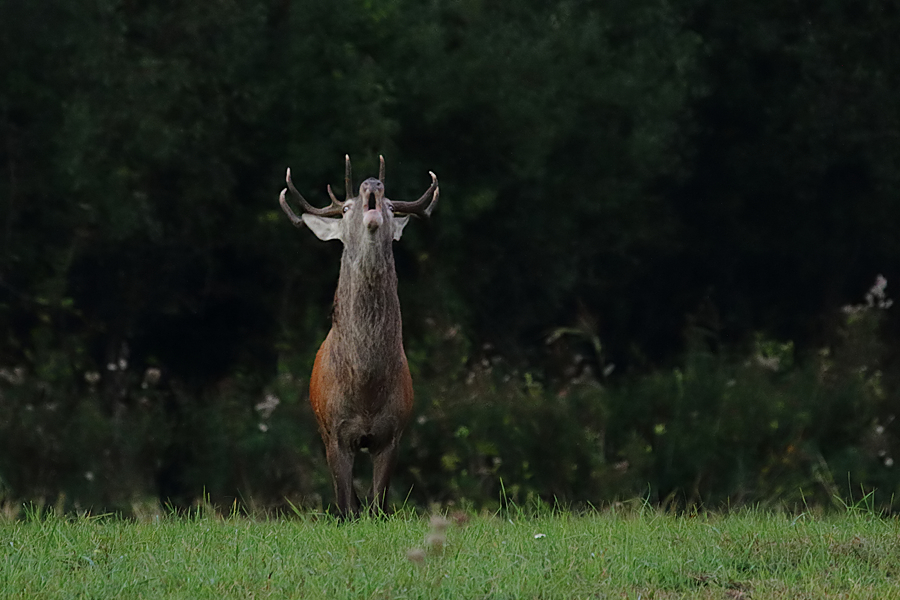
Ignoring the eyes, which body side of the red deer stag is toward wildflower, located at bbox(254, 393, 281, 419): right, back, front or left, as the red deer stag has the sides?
back

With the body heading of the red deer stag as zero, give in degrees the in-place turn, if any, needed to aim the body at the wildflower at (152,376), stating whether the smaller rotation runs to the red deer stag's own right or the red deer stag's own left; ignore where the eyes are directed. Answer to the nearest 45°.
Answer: approximately 180°

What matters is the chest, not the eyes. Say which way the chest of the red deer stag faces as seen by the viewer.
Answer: toward the camera

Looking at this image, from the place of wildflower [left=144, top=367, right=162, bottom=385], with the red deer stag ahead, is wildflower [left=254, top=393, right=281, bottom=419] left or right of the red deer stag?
left
